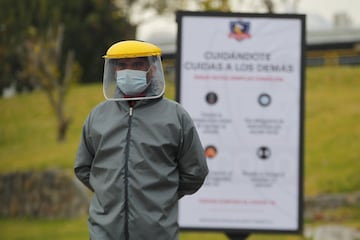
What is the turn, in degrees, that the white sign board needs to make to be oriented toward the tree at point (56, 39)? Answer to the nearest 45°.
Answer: approximately 180°

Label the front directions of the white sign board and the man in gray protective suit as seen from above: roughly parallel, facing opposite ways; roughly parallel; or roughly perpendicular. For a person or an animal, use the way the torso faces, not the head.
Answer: roughly parallel

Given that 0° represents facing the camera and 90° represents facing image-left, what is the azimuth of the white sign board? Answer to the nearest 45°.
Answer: approximately 0°

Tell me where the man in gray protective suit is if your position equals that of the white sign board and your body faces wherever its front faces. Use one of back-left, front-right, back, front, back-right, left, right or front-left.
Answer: front

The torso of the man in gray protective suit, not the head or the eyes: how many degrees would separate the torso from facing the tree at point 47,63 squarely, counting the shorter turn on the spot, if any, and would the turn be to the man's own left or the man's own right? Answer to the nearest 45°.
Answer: approximately 180°

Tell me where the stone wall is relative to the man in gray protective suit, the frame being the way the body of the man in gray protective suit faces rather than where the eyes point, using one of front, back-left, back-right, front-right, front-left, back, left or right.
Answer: back

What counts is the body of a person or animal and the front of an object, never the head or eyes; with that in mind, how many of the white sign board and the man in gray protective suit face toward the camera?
2

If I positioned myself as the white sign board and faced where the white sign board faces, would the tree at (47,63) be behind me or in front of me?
behind

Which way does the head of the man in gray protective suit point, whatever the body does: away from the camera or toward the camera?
toward the camera

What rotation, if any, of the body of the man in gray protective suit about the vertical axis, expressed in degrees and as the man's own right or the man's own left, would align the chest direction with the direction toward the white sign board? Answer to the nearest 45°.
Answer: approximately 180°

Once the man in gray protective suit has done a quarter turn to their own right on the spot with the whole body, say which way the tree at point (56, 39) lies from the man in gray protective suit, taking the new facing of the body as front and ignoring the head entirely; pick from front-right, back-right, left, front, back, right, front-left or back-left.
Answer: right

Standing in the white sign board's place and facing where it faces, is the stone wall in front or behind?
behind

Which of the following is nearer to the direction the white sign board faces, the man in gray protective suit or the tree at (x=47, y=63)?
the man in gray protective suit
